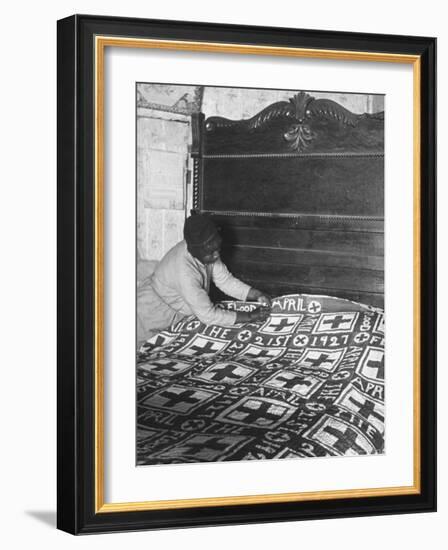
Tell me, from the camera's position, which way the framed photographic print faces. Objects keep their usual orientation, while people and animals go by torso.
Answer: facing the viewer and to the right of the viewer
